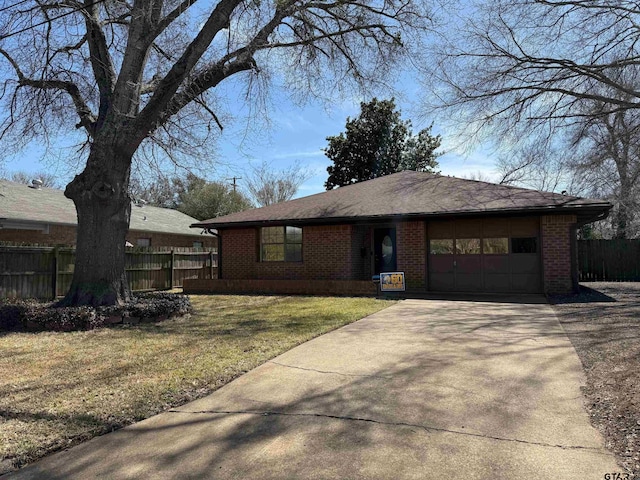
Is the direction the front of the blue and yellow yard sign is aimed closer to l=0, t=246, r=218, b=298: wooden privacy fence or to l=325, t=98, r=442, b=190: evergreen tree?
the wooden privacy fence

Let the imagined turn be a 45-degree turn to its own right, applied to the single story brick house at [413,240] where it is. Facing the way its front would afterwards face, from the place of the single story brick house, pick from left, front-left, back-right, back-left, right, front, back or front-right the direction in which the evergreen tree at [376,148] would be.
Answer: back-right

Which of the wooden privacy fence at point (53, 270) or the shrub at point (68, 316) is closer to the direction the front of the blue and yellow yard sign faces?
the shrub

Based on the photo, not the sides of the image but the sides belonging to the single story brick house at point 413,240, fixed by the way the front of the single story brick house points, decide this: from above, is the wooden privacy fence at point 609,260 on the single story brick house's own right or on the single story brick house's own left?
on the single story brick house's own left

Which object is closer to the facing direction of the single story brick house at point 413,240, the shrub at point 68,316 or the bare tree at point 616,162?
the shrub

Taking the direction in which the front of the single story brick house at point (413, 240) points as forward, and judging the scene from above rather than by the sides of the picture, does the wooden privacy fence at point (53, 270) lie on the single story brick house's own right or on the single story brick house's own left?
on the single story brick house's own right

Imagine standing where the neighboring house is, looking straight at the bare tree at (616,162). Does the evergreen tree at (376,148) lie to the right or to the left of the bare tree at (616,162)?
left

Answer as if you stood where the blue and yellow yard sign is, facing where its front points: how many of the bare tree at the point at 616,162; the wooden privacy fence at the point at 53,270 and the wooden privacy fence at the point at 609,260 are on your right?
1

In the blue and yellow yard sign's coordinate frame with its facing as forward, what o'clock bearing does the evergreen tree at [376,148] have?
The evergreen tree is roughly at 6 o'clock from the blue and yellow yard sign.

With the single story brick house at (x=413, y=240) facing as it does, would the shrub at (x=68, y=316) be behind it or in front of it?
in front
